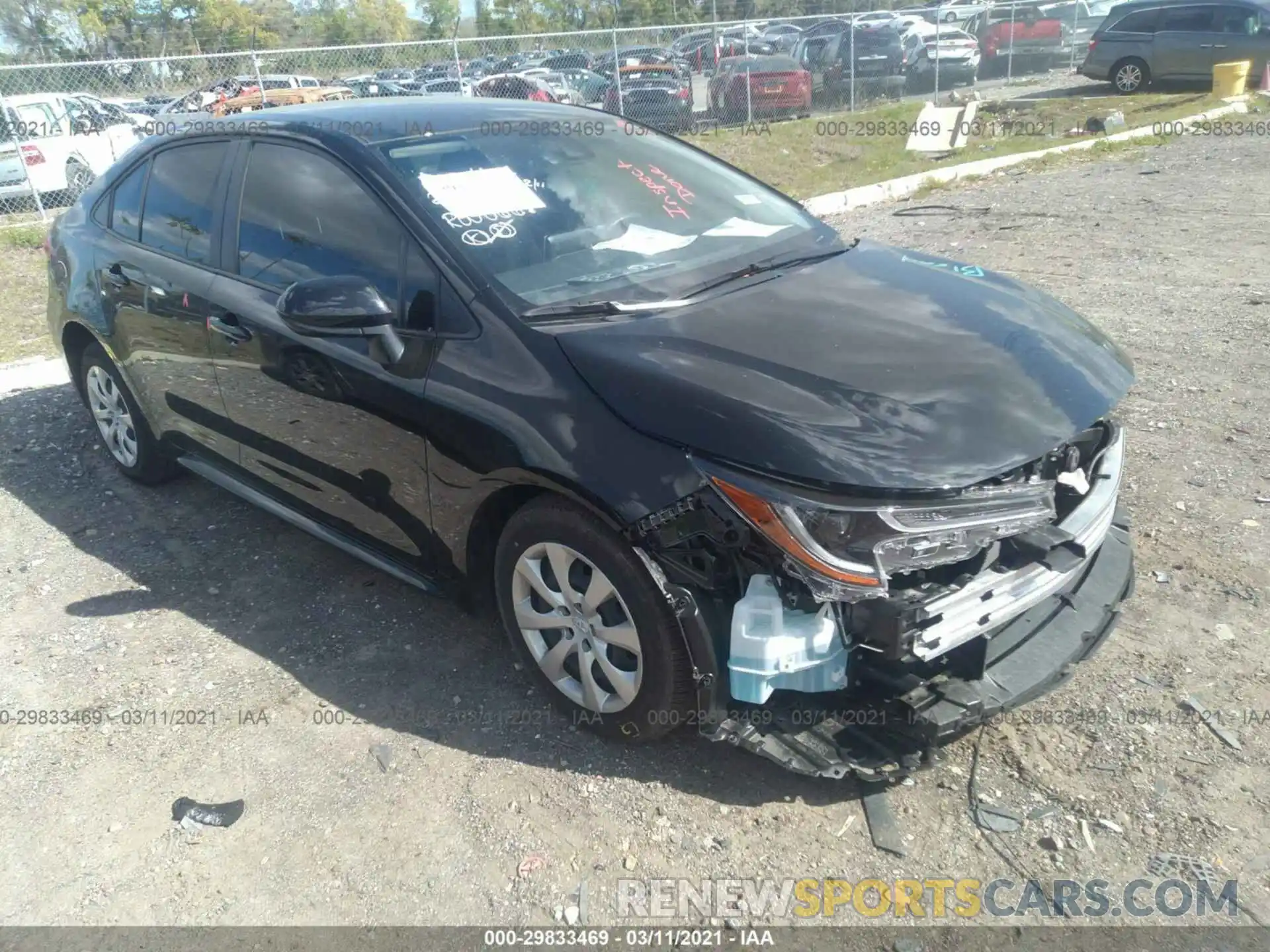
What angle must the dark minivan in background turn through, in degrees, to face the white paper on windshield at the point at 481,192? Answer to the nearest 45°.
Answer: approximately 90° to its right

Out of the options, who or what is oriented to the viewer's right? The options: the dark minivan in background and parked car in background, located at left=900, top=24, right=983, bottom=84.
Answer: the dark minivan in background

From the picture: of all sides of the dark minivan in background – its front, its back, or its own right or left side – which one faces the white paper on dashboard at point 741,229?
right

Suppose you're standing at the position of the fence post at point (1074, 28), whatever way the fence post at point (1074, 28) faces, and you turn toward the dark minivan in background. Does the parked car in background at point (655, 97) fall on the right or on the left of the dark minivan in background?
right

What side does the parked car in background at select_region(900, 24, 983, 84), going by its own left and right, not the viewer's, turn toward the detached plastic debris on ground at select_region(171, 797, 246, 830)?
back

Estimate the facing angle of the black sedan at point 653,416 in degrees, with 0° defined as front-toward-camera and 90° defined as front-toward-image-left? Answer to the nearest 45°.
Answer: approximately 315°

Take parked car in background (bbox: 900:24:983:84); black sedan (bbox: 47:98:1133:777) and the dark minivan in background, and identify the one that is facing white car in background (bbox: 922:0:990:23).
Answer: the parked car in background

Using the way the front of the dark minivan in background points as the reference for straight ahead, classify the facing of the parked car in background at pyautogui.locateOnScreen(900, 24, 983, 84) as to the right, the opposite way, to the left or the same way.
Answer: to the left

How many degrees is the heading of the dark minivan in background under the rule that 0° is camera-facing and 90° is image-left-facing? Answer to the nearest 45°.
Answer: approximately 270°

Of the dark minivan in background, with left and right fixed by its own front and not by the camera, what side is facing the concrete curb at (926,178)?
right

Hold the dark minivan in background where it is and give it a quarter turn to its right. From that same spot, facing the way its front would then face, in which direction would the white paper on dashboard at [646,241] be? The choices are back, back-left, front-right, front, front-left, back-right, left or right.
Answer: front

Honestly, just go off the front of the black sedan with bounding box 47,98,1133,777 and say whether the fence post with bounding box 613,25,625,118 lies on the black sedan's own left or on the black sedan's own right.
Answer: on the black sedan's own left

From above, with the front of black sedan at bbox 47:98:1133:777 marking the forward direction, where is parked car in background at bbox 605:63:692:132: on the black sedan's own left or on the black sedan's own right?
on the black sedan's own left

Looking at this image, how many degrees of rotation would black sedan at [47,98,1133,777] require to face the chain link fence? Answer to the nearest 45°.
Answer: approximately 135° to its left

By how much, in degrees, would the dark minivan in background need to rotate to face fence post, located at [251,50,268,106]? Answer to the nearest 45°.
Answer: approximately 135° to its right

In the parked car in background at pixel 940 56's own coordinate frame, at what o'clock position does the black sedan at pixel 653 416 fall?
The black sedan is roughly at 6 o'clock from the parked car in background.

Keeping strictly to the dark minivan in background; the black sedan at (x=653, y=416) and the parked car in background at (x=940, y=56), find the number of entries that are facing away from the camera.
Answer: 1

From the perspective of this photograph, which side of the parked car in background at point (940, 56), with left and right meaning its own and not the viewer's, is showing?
back
